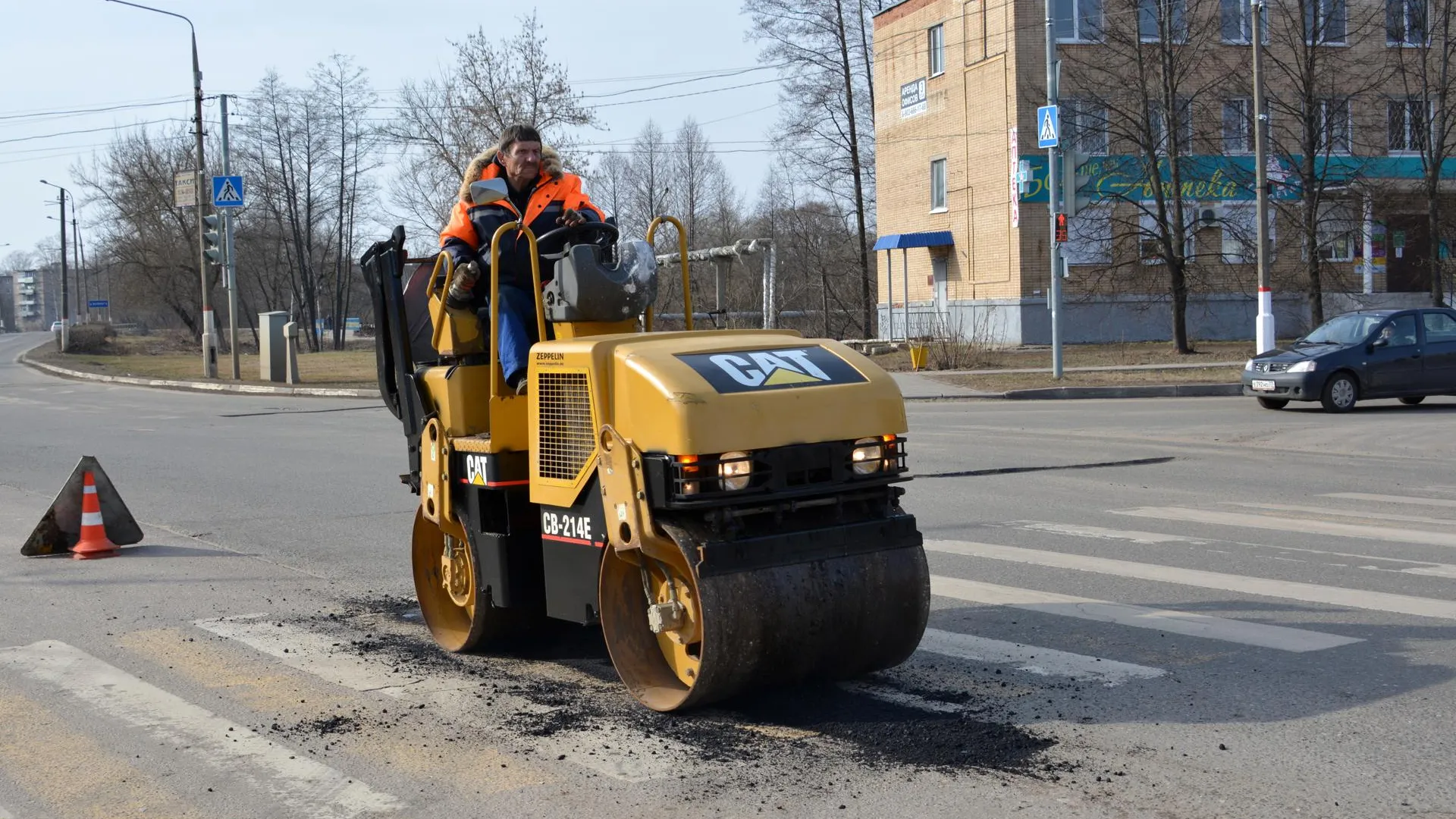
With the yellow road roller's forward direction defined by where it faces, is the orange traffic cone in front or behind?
behind

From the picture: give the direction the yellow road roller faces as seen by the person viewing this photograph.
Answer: facing the viewer and to the right of the viewer

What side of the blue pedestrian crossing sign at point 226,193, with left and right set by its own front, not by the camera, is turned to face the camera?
front

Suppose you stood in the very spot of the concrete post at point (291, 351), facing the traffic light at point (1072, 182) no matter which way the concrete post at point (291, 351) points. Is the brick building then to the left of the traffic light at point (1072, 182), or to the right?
left

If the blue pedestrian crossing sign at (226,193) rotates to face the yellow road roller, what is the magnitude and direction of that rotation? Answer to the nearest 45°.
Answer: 0° — it already faces it

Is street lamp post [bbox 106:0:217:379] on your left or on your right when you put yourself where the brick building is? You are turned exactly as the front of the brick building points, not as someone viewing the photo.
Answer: on your right

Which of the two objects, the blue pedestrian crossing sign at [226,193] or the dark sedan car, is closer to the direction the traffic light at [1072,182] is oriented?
the dark sedan car

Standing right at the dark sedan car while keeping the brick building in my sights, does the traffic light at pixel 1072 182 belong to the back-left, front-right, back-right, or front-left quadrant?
front-left

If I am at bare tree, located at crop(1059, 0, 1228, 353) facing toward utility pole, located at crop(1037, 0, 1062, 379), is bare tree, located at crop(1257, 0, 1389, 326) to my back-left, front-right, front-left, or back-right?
back-left

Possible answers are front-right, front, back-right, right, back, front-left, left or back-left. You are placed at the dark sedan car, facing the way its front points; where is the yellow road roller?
front-left

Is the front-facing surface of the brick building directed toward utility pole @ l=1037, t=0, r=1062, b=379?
yes

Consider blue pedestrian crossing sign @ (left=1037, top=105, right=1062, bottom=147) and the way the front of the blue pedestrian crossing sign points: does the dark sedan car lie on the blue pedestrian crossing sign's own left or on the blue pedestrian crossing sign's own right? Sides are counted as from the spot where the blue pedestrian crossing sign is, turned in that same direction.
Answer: on the blue pedestrian crossing sign's own left
